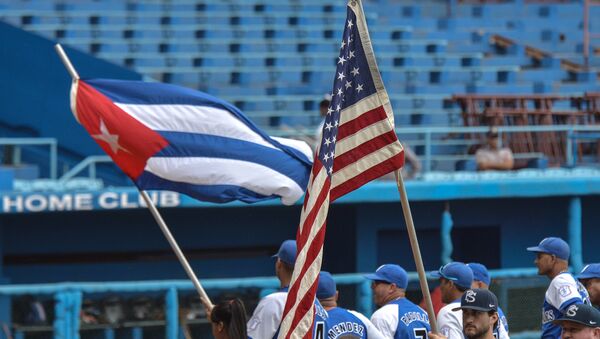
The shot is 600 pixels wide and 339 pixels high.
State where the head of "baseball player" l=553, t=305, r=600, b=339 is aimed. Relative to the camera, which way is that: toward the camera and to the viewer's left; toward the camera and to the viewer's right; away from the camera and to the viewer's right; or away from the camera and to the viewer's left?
toward the camera and to the viewer's left

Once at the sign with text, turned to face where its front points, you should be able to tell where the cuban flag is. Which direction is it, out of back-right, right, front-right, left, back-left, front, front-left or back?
front

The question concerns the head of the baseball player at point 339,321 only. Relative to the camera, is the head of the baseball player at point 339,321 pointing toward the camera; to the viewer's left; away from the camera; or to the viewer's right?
away from the camera

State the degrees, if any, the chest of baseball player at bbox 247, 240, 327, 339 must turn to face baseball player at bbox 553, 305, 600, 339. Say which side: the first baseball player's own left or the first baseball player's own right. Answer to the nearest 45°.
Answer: approximately 180°

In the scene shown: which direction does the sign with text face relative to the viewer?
toward the camera

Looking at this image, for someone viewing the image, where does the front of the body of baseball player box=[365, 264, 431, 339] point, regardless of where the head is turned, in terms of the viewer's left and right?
facing away from the viewer and to the left of the viewer
